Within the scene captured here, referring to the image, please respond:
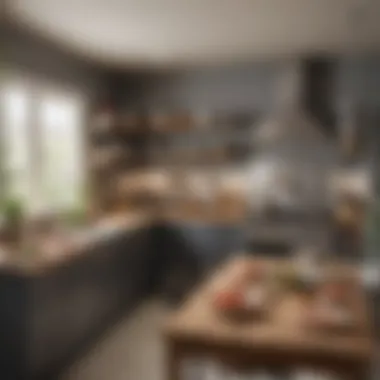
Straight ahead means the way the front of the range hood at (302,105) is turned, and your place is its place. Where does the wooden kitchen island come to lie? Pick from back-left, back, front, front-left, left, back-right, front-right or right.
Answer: front-left

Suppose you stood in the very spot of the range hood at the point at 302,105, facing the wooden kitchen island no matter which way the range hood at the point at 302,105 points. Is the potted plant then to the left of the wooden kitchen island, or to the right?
right

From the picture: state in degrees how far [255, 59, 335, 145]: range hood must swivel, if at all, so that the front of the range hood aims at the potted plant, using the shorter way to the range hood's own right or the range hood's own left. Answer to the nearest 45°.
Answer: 0° — it already faces it

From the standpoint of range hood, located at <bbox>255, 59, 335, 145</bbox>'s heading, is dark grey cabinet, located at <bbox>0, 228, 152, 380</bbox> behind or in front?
in front
